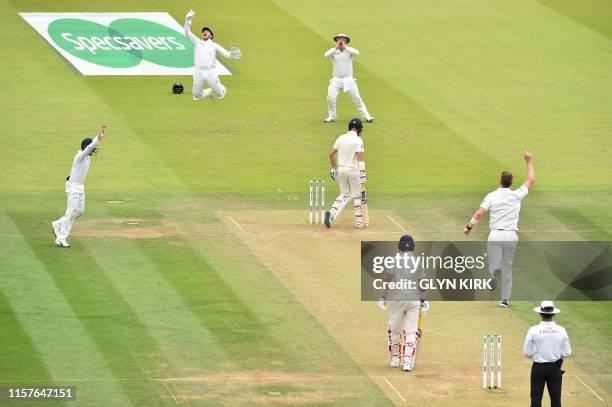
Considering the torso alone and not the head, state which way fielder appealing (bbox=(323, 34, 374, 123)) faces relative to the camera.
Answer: toward the camera

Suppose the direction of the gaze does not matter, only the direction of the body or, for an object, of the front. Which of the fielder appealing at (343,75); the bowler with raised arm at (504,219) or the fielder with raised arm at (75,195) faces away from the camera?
the bowler with raised arm at (504,219)

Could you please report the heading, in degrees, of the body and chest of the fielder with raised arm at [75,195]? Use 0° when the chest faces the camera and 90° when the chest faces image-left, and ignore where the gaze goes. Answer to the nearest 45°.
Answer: approximately 270°

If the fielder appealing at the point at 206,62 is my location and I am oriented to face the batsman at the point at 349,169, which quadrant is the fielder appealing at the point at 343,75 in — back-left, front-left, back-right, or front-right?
front-left

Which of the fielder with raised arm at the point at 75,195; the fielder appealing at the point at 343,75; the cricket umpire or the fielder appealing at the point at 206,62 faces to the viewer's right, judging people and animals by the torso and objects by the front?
the fielder with raised arm

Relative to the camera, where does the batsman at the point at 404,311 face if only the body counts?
away from the camera

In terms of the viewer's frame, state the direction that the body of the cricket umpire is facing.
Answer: away from the camera

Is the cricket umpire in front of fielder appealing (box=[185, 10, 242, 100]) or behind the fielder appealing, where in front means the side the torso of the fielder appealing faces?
in front

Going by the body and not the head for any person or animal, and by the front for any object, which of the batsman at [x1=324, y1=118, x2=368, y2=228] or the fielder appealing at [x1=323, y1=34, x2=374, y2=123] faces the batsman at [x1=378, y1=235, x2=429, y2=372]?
the fielder appealing

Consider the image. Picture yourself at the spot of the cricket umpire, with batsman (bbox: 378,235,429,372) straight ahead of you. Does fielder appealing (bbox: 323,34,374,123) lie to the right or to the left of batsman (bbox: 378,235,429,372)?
right

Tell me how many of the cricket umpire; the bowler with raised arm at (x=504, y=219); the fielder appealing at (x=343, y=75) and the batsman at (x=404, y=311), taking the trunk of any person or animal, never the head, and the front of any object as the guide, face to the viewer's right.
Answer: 0

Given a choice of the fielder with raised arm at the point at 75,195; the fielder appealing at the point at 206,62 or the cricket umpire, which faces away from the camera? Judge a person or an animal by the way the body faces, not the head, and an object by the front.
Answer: the cricket umpire

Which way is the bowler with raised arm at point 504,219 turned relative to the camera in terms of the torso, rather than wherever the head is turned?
away from the camera

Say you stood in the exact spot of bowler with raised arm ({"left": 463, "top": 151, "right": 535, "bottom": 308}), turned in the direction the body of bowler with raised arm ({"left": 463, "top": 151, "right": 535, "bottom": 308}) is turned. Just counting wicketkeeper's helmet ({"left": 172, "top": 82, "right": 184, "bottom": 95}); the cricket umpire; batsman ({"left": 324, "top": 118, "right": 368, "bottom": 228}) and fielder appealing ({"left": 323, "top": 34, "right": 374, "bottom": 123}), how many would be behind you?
1

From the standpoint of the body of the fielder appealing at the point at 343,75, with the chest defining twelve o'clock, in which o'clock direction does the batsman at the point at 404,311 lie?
The batsman is roughly at 12 o'clock from the fielder appealing.

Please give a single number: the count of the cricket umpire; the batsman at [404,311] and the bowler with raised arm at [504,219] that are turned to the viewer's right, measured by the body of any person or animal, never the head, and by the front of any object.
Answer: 0

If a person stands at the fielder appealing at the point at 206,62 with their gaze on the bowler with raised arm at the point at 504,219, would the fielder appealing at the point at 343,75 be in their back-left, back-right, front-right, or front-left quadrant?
front-left
